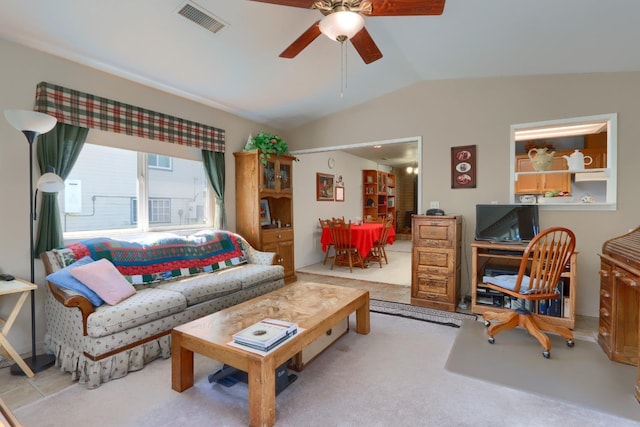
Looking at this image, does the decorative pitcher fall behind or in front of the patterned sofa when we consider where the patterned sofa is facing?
in front

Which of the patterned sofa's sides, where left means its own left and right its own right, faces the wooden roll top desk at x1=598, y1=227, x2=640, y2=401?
front

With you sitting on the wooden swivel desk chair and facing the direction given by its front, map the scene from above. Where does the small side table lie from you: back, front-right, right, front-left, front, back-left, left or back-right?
left

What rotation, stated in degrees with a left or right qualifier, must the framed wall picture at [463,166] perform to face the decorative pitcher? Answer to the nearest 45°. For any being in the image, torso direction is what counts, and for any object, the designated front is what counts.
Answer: approximately 90° to its left

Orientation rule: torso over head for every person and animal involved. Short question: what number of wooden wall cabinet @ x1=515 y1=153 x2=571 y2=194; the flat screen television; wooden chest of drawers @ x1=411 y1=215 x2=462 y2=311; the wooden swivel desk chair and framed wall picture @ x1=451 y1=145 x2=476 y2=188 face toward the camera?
4

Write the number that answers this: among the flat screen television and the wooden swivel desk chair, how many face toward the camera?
1

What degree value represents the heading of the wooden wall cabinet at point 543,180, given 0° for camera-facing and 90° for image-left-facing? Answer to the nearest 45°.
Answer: approximately 0°

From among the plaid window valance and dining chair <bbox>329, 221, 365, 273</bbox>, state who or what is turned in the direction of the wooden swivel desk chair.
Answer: the plaid window valance

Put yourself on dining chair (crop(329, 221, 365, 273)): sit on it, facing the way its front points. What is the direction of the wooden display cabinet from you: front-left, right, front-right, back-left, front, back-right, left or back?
back

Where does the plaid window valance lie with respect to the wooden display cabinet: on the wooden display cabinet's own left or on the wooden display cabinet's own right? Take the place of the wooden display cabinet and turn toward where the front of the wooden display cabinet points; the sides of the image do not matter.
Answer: on the wooden display cabinet's own right

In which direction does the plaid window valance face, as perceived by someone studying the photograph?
facing the viewer and to the right of the viewer
